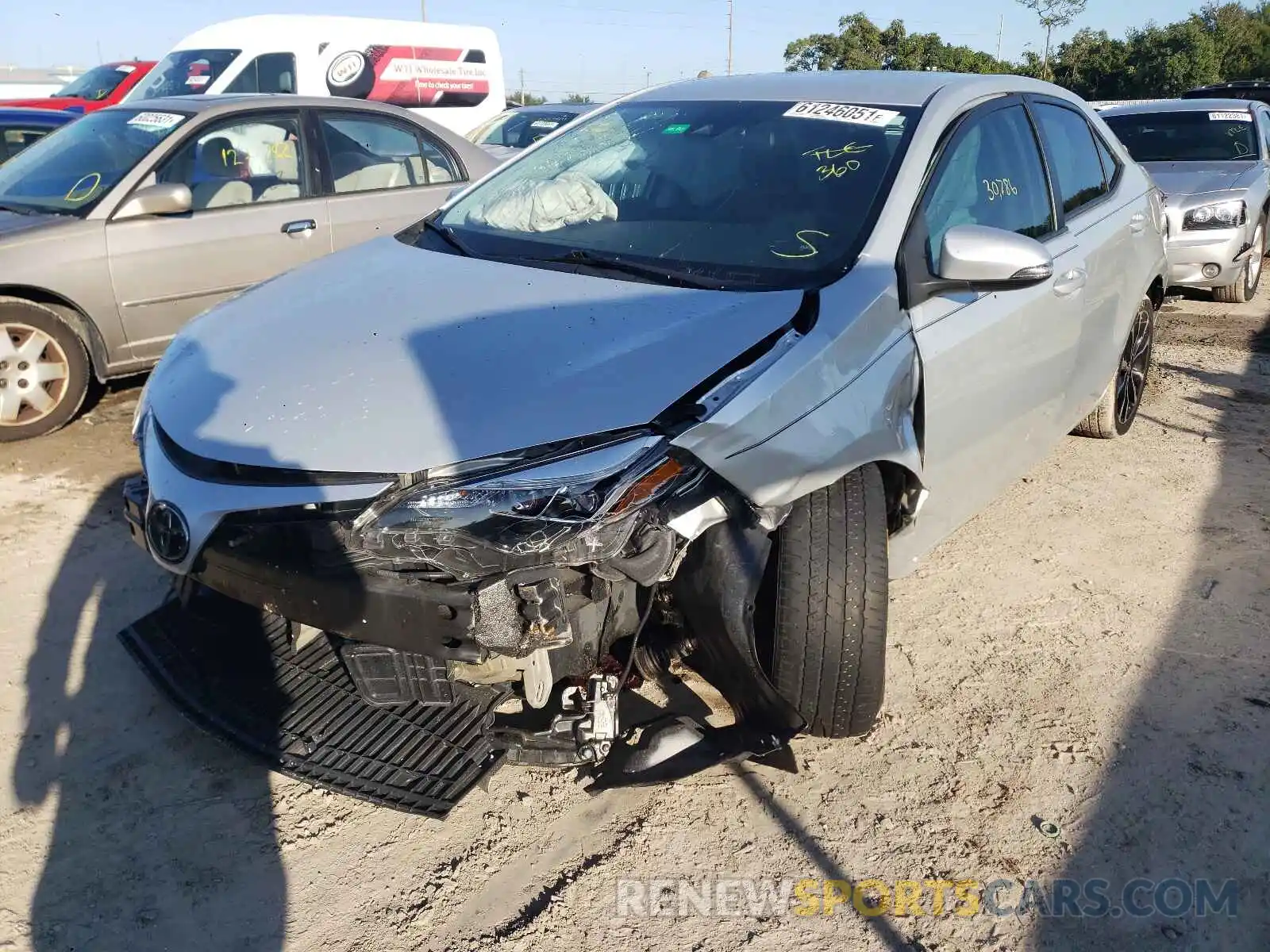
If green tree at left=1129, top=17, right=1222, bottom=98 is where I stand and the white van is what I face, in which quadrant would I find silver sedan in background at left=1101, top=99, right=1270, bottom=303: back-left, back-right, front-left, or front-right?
front-left

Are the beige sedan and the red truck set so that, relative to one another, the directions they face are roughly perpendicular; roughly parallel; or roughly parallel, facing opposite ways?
roughly parallel

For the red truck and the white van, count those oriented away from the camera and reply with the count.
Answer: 0

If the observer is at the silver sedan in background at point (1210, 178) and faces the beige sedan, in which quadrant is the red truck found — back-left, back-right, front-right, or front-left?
front-right

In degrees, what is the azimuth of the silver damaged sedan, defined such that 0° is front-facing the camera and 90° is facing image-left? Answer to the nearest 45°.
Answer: approximately 45°

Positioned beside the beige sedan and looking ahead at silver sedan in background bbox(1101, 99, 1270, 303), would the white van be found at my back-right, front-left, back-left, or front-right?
front-left

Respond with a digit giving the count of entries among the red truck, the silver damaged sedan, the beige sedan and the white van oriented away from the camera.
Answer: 0

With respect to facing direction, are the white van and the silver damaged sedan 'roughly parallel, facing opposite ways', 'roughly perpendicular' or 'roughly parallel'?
roughly parallel

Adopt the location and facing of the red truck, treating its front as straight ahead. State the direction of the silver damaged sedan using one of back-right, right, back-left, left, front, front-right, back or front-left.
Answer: front-left

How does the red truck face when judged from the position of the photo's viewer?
facing the viewer and to the left of the viewer

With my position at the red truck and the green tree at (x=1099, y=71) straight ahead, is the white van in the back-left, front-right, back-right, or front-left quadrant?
front-right

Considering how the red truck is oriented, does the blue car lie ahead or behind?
ahead

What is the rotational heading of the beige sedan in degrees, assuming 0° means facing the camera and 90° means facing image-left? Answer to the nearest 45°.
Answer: approximately 45°

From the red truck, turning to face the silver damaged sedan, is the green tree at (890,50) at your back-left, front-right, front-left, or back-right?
back-left

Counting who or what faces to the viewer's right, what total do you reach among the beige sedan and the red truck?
0

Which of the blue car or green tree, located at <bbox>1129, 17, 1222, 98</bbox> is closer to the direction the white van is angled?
the blue car
